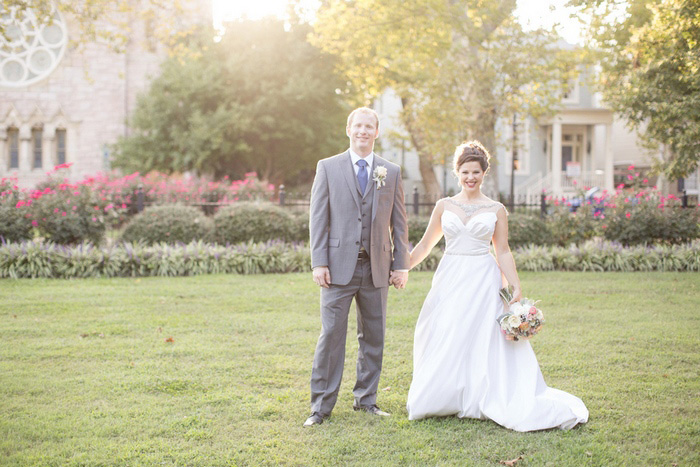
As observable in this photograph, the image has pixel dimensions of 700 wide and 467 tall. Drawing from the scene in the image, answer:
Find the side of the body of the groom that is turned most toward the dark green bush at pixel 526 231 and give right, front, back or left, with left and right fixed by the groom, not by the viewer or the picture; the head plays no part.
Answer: back

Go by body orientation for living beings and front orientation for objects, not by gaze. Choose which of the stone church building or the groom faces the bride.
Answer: the stone church building

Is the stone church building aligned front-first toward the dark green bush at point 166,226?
yes

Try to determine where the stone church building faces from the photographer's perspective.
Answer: facing the viewer

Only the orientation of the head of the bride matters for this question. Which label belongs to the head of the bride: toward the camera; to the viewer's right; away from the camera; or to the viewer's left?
toward the camera

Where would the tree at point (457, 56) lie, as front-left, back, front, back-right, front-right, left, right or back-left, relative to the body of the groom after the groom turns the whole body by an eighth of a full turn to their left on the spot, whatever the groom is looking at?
back-left

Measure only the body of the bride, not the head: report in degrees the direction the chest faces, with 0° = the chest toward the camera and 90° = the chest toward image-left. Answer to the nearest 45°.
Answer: approximately 0°

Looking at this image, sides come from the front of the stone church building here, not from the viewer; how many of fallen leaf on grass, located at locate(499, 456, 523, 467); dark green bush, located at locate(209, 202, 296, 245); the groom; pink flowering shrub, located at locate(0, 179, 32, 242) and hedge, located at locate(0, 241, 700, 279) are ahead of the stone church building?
5

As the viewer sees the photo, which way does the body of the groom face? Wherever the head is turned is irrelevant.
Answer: toward the camera

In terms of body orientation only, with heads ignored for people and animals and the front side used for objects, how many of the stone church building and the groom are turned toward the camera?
2

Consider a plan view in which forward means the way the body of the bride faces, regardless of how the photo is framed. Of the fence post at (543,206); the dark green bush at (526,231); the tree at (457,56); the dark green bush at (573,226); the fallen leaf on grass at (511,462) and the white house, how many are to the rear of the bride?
5

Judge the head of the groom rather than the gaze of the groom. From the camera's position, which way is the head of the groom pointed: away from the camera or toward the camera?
toward the camera

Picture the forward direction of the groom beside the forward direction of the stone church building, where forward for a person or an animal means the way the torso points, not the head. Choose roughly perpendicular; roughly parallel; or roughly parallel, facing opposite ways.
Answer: roughly parallel

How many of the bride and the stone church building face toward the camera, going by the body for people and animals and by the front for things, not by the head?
2

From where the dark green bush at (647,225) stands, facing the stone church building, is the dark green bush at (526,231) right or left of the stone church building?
left

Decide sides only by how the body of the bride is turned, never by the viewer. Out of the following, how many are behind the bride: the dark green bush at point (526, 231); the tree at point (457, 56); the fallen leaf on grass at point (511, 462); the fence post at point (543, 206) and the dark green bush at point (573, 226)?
4

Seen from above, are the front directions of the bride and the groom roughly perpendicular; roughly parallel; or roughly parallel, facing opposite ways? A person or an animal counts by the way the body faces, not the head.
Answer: roughly parallel

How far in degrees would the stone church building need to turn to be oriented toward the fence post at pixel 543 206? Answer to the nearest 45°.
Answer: approximately 45° to its left
